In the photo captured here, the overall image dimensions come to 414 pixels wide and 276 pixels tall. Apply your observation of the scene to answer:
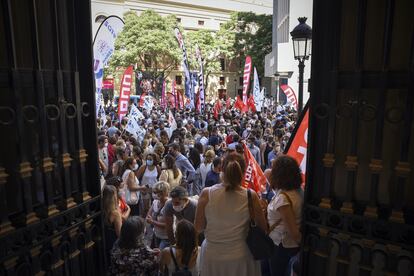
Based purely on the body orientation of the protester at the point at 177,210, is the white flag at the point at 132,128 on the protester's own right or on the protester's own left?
on the protester's own right

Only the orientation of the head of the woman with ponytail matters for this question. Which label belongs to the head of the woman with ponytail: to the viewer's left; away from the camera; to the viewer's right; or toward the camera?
away from the camera

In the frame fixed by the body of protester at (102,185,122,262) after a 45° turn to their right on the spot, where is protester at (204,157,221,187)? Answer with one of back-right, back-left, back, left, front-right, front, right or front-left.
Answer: front-left

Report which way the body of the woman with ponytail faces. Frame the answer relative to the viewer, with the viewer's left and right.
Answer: facing away from the viewer

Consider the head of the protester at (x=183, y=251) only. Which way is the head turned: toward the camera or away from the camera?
away from the camera

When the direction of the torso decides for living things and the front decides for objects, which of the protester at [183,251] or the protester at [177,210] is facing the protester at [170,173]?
the protester at [183,251]

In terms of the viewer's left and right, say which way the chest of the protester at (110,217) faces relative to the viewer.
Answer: facing away from the viewer and to the right of the viewer

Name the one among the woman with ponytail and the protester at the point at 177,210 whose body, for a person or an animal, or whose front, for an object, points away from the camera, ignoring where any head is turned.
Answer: the woman with ponytail

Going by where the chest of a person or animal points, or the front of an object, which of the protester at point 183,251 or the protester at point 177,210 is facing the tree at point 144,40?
the protester at point 183,251

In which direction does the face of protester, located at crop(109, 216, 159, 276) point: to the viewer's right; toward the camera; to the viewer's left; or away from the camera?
away from the camera

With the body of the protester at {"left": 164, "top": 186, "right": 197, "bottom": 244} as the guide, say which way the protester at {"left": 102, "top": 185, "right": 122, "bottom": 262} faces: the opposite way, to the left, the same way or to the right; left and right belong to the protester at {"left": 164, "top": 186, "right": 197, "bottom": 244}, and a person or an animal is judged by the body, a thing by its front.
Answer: the opposite way

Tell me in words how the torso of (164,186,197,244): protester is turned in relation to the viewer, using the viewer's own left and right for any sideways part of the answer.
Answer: facing the viewer and to the left of the viewer

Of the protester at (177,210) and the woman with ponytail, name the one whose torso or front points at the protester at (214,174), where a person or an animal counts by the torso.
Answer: the woman with ponytail

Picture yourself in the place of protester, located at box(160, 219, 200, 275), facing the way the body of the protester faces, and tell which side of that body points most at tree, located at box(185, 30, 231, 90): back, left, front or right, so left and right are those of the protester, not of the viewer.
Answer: front

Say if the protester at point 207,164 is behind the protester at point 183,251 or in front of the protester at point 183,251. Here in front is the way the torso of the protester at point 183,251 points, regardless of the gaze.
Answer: in front

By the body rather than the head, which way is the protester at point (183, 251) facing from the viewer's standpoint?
away from the camera

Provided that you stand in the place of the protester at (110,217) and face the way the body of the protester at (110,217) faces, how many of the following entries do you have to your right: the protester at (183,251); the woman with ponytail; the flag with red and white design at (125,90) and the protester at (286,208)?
3

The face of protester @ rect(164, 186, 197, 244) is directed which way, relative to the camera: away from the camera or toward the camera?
toward the camera
